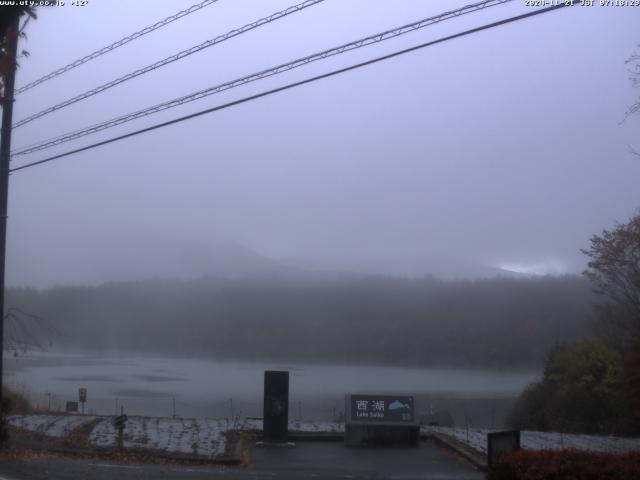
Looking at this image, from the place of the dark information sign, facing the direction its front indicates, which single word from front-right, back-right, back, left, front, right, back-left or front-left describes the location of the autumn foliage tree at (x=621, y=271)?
back-left

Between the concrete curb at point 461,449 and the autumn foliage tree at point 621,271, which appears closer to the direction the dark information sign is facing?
the concrete curb

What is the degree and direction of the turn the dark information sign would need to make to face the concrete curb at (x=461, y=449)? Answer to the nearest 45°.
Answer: approximately 45° to its left

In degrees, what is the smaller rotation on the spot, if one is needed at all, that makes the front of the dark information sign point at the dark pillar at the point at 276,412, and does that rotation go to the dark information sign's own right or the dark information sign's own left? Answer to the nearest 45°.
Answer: approximately 90° to the dark information sign's own right

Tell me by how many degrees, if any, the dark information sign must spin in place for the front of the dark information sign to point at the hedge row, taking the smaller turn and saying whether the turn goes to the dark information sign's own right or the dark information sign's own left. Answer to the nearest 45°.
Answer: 0° — it already faces it

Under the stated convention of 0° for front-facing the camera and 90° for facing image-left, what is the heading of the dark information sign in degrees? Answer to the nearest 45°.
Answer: approximately 0°
